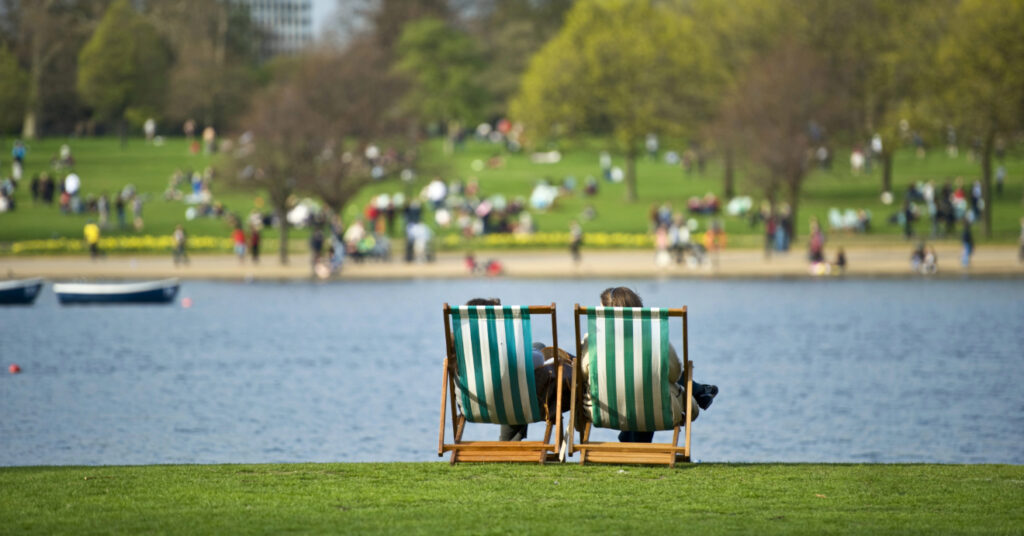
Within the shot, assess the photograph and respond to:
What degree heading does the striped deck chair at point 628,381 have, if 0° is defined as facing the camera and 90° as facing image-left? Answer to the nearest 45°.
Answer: approximately 180°

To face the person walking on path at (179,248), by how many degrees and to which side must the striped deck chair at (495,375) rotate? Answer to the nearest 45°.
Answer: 0° — it already faces them

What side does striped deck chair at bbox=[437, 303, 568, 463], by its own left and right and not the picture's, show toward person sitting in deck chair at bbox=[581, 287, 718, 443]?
right

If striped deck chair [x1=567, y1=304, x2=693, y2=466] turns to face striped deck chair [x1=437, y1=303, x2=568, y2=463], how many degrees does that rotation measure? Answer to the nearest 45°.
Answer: approximately 90° to its left

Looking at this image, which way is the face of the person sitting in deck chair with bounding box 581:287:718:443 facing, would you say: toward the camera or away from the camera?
away from the camera

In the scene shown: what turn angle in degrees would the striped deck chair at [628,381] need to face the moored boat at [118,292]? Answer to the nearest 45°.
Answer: approximately 45° to its left

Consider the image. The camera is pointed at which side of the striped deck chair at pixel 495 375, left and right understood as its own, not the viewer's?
back

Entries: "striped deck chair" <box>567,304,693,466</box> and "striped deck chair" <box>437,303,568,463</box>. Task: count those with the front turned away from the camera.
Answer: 2

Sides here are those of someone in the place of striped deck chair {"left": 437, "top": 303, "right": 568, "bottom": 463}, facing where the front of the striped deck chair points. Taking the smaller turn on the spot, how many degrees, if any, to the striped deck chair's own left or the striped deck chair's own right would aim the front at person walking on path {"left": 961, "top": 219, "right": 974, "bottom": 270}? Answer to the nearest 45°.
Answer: approximately 45° to the striped deck chair's own right
